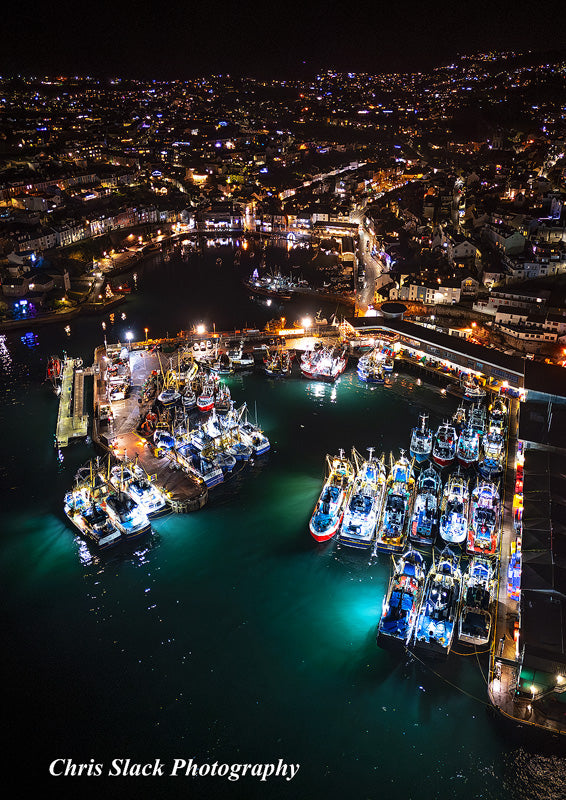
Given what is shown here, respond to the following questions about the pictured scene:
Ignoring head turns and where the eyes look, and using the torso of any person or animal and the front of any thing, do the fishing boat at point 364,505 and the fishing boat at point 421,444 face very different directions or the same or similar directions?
very different directions

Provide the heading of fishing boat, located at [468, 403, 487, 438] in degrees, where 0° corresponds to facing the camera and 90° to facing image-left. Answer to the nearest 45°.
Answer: approximately 0°

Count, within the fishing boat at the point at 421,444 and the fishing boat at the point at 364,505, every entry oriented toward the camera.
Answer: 1

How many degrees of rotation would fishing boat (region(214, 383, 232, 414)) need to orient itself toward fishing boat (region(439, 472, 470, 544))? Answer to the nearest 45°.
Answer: approximately 135° to its right

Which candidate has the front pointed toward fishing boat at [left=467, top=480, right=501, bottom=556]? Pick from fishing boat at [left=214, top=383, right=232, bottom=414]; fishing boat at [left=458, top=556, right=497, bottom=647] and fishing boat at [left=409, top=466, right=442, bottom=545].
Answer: fishing boat at [left=458, top=556, right=497, bottom=647]

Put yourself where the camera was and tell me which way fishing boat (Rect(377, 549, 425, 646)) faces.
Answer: facing away from the viewer
